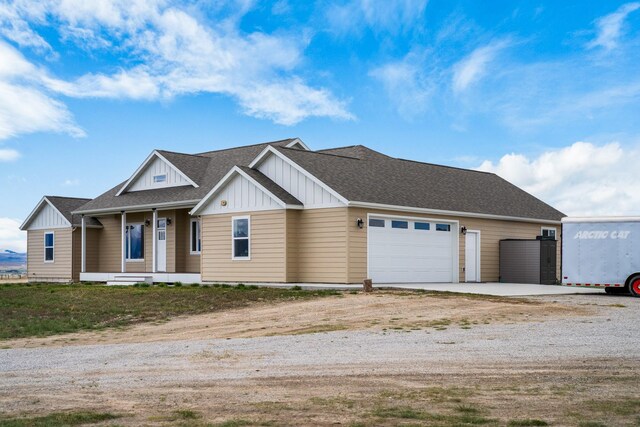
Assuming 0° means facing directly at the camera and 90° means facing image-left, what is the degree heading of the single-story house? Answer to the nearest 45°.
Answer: approximately 45°

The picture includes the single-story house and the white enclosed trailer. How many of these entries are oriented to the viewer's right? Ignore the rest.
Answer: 1

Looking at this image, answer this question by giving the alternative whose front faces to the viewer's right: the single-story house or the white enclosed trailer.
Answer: the white enclosed trailer

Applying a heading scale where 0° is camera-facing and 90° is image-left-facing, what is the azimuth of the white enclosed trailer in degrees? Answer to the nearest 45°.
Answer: approximately 270°

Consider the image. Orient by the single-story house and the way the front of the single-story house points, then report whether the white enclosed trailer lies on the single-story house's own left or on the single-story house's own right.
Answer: on the single-story house's own left

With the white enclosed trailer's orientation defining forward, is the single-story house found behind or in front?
behind
